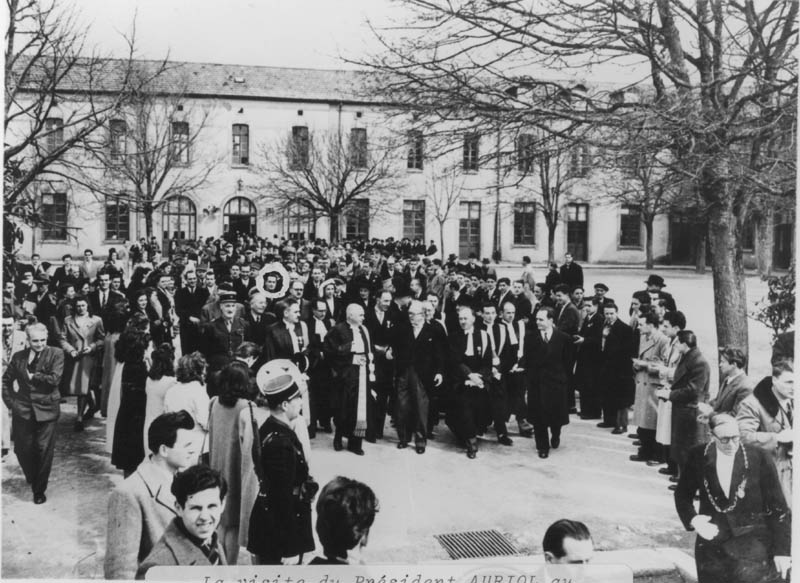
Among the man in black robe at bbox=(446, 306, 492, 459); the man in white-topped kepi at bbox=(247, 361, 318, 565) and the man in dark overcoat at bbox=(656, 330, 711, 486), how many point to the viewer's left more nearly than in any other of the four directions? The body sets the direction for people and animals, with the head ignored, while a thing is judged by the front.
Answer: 1

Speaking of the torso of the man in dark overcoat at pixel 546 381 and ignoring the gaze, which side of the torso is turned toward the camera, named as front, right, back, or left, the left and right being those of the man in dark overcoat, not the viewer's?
front

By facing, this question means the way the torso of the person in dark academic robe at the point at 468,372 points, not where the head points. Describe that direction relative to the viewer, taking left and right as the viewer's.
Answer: facing the viewer

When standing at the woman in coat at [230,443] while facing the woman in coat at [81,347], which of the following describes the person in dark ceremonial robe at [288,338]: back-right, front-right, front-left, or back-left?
front-right

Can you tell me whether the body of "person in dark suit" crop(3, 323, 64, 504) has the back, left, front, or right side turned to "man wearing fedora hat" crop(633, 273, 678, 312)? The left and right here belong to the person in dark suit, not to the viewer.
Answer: left

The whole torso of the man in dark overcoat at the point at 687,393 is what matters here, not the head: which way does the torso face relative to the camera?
to the viewer's left

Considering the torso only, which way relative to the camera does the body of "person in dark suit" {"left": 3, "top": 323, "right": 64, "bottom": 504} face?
toward the camera

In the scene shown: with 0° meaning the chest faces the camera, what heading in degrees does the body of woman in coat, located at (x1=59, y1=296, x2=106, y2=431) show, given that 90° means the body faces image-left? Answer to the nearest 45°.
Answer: approximately 0°

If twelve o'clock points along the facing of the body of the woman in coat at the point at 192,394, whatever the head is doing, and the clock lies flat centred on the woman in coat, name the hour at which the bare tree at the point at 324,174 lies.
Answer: The bare tree is roughly at 11 o'clock from the woman in coat.

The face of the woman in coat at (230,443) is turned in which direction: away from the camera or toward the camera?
away from the camera

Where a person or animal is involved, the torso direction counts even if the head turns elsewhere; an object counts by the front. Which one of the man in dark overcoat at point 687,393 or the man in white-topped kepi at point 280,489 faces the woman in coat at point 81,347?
the man in dark overcoat

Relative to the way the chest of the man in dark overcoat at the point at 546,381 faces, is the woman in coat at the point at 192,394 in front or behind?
in front

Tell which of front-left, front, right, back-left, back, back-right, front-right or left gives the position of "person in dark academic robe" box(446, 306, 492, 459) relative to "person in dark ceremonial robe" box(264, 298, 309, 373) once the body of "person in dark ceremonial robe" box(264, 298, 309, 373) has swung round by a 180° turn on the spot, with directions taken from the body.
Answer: back-right

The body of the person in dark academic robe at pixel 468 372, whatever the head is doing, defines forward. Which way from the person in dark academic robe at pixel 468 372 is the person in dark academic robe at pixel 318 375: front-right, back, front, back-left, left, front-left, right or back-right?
right

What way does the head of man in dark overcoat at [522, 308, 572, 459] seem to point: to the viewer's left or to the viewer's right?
to the viewer's left

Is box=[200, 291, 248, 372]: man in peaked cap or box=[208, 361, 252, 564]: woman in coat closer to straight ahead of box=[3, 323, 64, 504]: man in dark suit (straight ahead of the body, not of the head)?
the woman in coat
